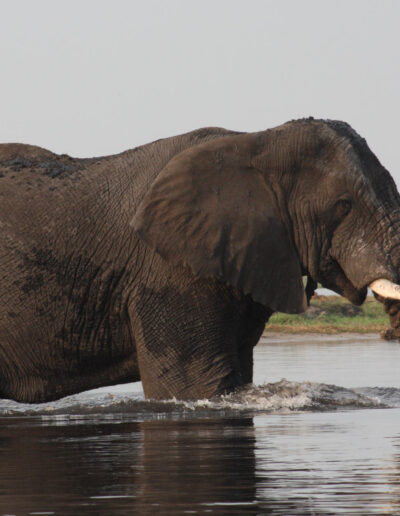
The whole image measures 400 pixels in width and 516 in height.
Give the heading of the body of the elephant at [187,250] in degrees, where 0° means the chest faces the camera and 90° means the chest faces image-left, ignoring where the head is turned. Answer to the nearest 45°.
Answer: approximately 270°
